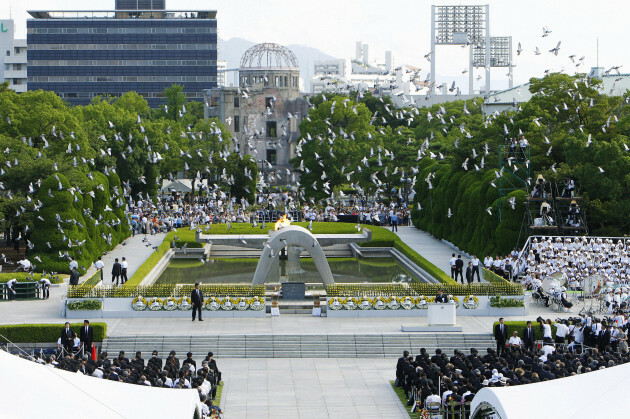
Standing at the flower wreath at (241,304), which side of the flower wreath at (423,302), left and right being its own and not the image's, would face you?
right

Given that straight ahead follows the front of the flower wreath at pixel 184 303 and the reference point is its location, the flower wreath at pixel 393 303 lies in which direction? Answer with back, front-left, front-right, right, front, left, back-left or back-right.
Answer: left

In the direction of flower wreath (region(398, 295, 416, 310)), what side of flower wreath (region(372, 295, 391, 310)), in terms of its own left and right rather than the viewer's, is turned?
left

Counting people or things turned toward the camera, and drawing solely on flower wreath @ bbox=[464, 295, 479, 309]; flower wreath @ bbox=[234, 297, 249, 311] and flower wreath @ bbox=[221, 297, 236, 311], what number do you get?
3

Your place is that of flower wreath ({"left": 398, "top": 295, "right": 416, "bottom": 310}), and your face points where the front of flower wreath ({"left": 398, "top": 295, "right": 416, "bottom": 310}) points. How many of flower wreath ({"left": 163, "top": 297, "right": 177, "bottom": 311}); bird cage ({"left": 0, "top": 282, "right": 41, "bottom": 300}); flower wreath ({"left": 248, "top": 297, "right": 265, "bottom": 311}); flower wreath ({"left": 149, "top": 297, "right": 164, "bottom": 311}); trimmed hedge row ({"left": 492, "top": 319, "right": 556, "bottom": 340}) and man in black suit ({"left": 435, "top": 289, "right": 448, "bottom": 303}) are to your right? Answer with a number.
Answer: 4

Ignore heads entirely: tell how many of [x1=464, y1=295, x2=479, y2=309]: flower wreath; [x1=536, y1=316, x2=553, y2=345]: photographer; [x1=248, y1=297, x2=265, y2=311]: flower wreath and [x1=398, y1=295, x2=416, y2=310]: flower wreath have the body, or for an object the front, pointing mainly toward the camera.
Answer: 3

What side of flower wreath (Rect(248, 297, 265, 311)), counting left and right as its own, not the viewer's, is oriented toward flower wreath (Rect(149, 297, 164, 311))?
right

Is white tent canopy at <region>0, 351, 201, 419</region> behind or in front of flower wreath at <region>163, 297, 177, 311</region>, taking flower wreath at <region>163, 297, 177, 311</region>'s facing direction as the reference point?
in front

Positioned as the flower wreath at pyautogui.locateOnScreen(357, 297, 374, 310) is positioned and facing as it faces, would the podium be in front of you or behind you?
in front

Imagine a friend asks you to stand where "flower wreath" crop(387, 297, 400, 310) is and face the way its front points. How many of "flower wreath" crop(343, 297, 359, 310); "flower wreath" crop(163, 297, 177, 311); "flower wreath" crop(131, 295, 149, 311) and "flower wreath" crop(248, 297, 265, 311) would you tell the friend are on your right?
4

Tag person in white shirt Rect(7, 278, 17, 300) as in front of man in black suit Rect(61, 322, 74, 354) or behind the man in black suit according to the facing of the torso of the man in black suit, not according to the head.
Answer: behind

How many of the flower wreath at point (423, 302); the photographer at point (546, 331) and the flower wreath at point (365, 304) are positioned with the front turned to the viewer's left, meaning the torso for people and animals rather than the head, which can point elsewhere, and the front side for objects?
1
